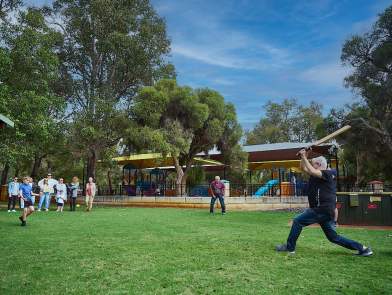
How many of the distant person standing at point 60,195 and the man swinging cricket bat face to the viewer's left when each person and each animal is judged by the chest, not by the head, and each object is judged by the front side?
1

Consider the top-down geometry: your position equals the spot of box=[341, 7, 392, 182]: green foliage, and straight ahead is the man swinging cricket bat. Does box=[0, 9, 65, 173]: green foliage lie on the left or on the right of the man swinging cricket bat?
right

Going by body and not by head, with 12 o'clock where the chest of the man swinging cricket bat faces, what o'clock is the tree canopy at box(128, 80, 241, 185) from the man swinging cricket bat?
The tree canopy is roughly at 2 o'clock from the man swinging cricket bat.

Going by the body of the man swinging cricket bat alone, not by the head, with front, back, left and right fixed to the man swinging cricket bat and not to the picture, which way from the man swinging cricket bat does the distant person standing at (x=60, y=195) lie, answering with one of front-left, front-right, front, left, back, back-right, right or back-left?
front-right

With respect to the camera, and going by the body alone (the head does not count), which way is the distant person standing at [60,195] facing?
toward the camera

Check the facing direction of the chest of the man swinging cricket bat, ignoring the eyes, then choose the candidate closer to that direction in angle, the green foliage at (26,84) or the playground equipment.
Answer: the green foliage

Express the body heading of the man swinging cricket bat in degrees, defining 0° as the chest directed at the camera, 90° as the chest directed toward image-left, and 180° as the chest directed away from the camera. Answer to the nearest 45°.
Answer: approximately 90°

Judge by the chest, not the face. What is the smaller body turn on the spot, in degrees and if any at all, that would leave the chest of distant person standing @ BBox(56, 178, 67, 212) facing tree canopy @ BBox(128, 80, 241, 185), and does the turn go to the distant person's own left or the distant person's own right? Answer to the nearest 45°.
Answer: approximately 135° to the distant person's own left

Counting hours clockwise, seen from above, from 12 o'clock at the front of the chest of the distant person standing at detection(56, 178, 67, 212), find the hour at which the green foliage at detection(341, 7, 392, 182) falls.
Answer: The green foliage is roughly at 9 o'clock from the distant person standing.
